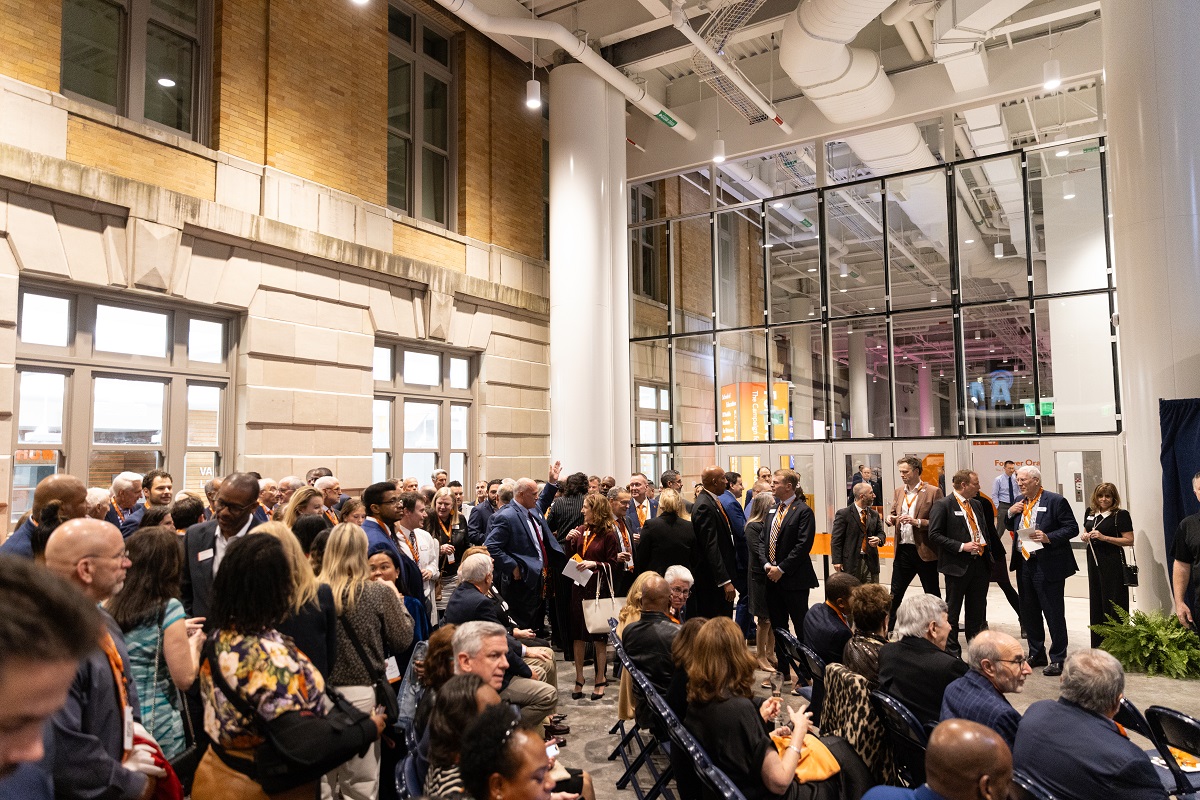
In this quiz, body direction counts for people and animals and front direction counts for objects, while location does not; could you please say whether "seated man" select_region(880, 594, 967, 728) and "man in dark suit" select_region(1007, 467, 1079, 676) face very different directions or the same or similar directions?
very different directions

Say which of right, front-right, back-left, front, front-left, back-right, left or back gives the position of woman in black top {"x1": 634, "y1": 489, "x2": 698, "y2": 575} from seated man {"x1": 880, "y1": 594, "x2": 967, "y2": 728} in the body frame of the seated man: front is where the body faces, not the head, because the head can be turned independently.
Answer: left

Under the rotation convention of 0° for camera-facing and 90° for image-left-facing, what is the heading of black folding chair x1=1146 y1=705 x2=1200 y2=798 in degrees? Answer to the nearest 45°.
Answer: approximately 225°

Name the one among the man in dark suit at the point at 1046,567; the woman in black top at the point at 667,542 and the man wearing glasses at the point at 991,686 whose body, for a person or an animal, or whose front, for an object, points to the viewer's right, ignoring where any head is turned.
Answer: the man wearing glasses

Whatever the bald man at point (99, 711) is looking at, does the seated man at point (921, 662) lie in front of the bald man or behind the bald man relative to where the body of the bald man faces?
in front

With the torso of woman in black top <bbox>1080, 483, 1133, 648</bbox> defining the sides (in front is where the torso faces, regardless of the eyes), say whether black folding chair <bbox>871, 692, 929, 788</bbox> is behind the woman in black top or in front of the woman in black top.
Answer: in front

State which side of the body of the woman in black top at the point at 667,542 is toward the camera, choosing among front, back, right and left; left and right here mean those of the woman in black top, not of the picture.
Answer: back

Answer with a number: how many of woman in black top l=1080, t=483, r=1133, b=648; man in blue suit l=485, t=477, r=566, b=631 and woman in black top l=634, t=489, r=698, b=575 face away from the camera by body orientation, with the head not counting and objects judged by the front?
1
